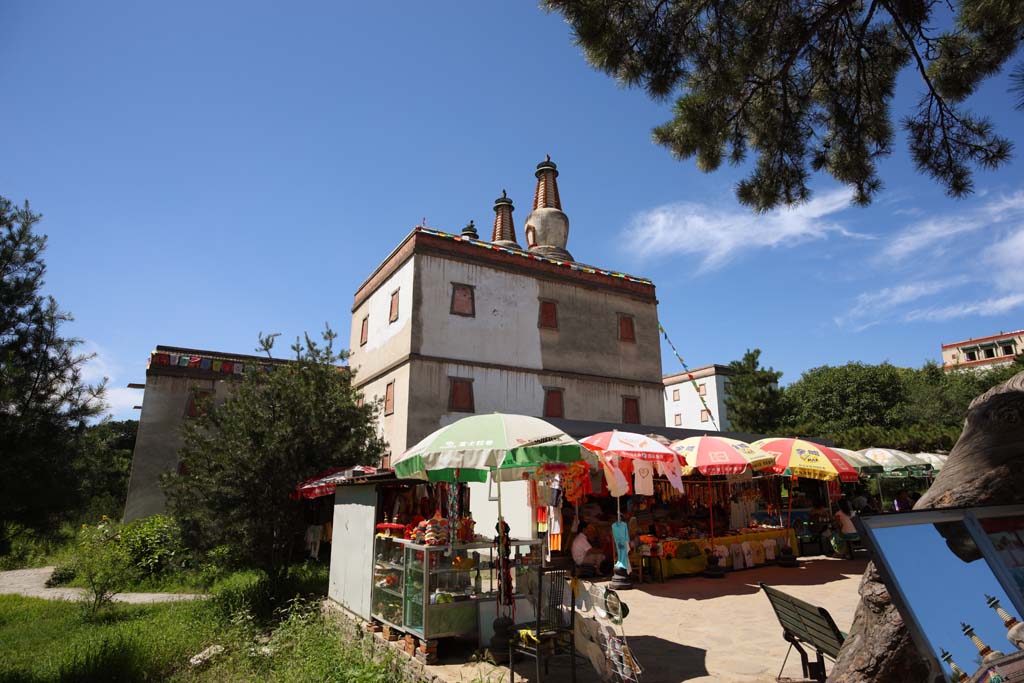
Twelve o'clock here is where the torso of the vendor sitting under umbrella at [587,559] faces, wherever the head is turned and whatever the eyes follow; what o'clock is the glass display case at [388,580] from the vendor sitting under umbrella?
The glass display case is roughly at 4 o'clock from the vendor sitting under umbrella.

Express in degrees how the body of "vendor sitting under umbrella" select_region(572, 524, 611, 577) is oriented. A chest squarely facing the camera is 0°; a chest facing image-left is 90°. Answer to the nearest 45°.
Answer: approximately 270°

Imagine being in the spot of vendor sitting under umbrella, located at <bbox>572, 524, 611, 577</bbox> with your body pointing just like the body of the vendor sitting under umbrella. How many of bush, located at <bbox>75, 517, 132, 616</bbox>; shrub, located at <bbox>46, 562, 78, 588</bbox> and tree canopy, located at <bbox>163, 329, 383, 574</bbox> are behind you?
3

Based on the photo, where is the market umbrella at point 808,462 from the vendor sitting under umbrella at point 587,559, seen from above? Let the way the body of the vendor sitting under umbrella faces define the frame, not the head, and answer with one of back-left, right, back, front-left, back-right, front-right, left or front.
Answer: front

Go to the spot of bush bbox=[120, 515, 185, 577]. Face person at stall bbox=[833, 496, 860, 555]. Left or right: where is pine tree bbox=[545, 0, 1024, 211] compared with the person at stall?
right
